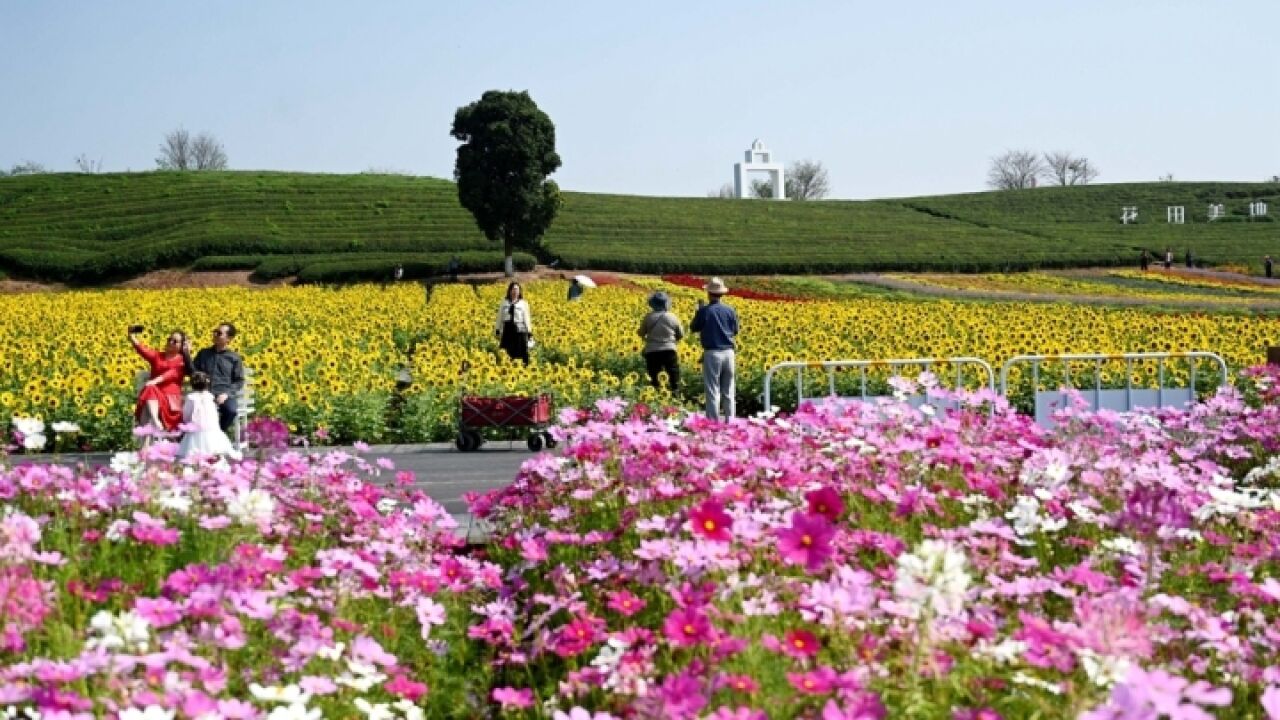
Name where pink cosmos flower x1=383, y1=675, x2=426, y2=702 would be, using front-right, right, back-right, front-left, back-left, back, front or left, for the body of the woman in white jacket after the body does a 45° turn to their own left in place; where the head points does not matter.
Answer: front-right

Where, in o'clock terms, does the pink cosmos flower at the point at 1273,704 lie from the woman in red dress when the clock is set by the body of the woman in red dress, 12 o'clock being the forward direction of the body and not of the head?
The pink cosmos flower is roughly at 10 o'clock from the woman in red dress.

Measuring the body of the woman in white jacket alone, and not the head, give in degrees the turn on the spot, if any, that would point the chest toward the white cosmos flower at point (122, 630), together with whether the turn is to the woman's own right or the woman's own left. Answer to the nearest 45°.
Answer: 0° — they already face it

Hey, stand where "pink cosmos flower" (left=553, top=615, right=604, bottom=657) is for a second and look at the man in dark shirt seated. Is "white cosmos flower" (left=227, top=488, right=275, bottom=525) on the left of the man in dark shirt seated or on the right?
left

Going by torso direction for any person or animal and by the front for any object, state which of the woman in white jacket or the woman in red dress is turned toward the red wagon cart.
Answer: the woman in white jacket

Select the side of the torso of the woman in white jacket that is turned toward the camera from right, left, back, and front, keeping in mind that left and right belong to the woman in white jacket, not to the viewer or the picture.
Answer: front

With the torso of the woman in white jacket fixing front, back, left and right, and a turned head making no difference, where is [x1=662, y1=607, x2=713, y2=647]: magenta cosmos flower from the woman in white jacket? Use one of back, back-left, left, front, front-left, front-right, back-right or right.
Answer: front

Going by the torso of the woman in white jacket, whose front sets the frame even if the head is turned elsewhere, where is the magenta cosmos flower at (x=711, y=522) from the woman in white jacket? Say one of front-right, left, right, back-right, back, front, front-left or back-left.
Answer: front

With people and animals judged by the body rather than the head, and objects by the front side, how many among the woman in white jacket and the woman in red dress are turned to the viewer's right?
0

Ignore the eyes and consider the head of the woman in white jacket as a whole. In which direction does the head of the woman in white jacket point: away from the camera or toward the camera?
toward the camera

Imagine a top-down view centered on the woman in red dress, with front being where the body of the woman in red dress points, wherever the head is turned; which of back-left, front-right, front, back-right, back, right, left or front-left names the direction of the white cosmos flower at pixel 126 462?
front-left

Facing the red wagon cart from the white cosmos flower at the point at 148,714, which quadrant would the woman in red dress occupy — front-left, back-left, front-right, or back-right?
front-left

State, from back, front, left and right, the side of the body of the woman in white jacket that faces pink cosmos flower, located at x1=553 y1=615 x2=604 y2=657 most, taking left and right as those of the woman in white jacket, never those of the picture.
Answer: front

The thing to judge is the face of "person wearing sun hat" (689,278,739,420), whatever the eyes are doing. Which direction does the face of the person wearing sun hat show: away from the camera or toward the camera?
away from the camera

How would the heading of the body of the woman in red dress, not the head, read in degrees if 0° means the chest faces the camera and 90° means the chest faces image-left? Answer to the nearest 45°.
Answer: approximately 45°

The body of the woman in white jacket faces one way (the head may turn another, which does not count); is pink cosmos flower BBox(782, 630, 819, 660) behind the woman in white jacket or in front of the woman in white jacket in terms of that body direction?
in front

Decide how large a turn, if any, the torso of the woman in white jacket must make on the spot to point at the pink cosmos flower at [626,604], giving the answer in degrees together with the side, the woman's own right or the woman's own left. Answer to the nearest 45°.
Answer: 0° — they already face it

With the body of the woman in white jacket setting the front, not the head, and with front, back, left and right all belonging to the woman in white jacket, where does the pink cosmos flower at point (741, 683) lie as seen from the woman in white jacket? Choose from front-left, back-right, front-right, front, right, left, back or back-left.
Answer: front

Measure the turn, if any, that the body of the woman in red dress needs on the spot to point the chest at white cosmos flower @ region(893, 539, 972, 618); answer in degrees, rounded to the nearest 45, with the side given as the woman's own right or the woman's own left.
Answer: approximately 45° to the woman's own left

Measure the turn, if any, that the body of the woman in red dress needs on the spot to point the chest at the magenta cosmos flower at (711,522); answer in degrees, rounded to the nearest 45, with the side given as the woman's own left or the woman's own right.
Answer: approximately 45° to the woman's own left

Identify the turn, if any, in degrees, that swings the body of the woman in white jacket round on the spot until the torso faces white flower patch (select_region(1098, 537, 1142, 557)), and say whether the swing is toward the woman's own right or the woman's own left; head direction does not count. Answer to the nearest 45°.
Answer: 0° — they already face it

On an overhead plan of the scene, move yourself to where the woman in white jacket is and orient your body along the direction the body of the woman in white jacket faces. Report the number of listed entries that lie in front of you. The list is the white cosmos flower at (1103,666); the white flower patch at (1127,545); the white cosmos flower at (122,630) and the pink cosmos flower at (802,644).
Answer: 4
